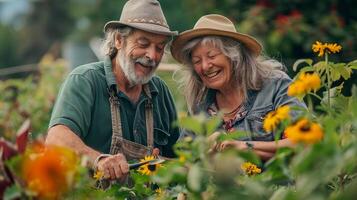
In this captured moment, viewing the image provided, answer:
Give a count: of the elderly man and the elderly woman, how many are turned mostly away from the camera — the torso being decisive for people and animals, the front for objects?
0

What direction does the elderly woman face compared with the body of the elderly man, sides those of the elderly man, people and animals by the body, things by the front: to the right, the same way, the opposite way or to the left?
to the right

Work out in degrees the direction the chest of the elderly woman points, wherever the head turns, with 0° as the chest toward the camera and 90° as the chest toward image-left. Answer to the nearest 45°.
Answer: approximately 45°

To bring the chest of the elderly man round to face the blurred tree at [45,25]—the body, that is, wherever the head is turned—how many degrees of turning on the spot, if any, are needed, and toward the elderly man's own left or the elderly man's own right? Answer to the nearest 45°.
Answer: approximately 135° to the elderly man's own left

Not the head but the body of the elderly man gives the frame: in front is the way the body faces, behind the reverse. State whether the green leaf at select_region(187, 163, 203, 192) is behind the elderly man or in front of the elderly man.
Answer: in front

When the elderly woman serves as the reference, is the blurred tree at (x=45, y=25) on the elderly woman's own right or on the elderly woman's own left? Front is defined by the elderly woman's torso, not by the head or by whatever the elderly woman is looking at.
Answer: on the elderly woman's own right

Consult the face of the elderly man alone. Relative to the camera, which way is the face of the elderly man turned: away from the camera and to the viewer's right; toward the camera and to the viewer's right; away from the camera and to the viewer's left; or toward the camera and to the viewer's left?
toward the camera and to the viewer's right

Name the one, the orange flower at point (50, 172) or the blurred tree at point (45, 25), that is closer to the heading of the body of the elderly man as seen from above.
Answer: the orange flower

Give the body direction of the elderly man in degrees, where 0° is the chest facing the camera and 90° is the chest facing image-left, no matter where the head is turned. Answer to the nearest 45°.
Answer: approximately 315°

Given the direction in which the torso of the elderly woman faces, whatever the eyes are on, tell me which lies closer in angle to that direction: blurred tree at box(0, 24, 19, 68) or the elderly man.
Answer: the elderly man

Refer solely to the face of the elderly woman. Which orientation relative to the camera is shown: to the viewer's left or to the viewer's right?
to the viewer's left
